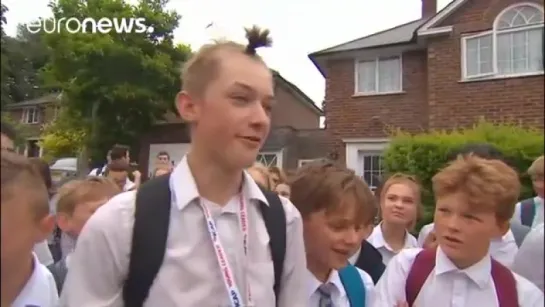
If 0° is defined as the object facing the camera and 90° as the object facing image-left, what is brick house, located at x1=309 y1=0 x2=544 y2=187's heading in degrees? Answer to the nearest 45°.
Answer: approximately 45°

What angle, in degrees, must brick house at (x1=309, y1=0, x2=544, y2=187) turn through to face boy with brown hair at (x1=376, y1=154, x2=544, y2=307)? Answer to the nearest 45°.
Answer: approximately 45° to its left

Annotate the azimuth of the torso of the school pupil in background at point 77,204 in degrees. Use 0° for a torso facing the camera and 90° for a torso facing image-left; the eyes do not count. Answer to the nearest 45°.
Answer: approximately 315°

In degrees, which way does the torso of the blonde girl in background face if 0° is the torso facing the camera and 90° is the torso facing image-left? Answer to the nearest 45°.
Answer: approximately 0°

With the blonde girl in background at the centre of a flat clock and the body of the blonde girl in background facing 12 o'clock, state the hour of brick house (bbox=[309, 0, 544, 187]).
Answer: The brick house is roughly at 6 o'clock from the blonde girl in background.
